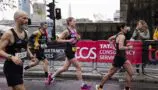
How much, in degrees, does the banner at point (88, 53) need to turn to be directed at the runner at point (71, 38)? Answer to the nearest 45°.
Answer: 0° — it already faces them

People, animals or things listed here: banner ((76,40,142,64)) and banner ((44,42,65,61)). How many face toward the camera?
2

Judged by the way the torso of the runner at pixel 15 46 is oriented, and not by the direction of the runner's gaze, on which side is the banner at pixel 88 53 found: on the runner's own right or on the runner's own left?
on the runner's own left

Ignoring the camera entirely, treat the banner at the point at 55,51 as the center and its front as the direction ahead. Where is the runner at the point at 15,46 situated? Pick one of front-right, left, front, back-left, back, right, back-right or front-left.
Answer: front

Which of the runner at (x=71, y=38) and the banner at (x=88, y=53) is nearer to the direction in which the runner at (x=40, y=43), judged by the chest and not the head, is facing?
the runner

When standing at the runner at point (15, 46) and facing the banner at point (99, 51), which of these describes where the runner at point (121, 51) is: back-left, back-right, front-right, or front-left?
front-right

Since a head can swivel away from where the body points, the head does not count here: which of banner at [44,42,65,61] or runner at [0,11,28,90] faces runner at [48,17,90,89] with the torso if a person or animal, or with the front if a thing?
the banner

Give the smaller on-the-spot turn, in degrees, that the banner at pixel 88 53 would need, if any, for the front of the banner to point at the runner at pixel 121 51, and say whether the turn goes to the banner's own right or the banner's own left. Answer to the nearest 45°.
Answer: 0° — it already faces them

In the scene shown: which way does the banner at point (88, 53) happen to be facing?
toward the camera

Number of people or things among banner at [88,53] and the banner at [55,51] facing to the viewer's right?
0

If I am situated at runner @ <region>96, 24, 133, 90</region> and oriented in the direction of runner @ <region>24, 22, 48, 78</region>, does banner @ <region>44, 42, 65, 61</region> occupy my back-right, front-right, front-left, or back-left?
front-right
